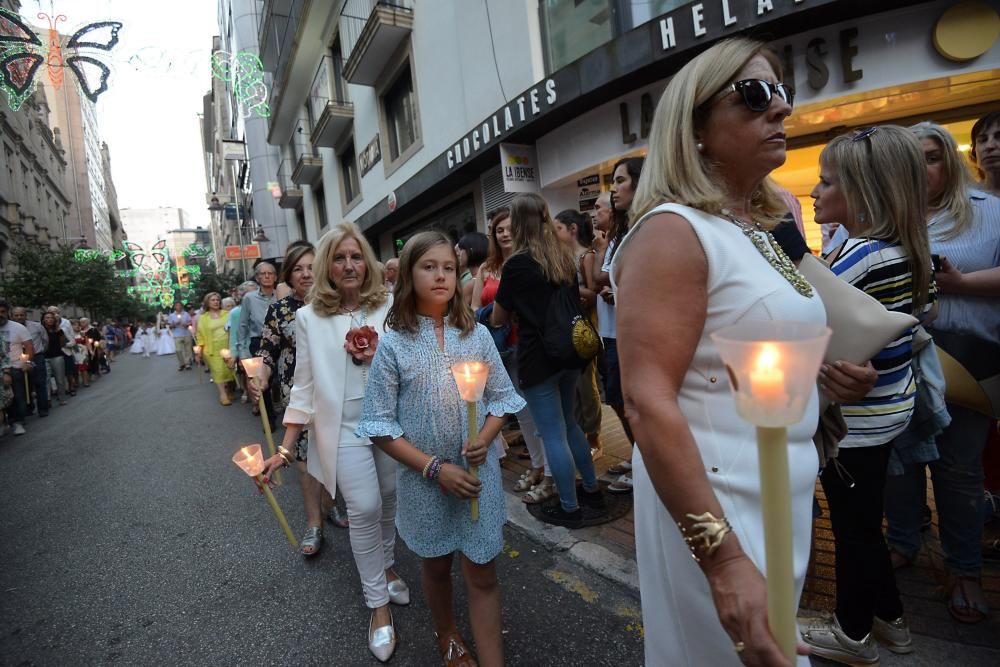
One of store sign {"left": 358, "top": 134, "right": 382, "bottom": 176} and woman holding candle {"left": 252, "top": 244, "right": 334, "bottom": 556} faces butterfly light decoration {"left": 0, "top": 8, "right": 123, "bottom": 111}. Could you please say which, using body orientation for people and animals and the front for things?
the store sign

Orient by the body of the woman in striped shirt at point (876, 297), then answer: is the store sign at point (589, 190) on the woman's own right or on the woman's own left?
on the woman's own right

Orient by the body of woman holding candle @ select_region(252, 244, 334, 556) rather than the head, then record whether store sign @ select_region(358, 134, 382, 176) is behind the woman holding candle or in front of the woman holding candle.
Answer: behind

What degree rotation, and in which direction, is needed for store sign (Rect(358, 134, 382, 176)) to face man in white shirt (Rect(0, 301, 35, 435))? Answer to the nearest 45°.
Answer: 0° — it already faces them

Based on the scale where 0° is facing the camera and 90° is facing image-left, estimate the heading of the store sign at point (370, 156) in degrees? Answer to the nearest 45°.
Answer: approximately 45°

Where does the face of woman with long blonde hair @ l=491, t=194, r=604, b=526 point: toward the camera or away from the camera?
away from the camera

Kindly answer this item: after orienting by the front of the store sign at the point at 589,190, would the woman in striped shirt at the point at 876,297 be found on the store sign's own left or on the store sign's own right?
on the store sign's own left

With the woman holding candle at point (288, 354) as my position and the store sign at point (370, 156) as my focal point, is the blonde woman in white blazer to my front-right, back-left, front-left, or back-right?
back-right

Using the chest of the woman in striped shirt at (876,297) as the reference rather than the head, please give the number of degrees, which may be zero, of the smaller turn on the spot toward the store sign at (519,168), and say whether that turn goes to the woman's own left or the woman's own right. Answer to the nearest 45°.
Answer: approximately 45° to the woman's own right

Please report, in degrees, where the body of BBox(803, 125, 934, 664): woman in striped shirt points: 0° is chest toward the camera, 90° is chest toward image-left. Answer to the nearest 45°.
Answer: approximately 90°
